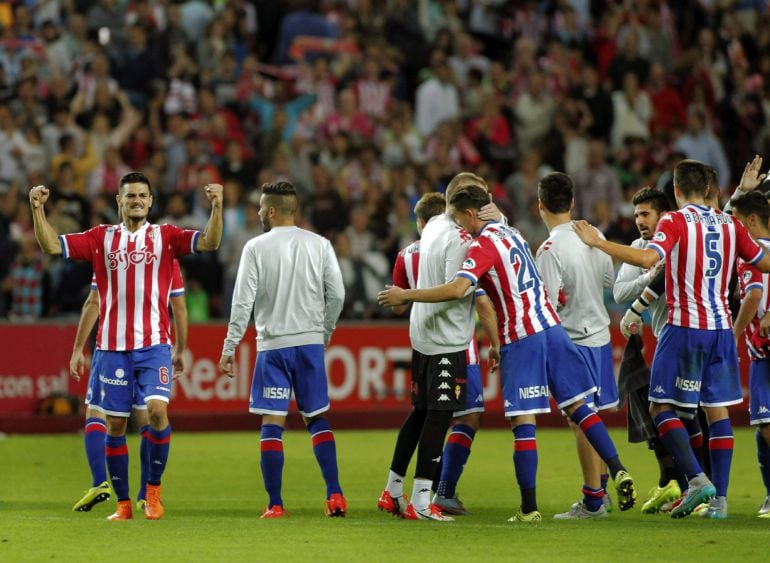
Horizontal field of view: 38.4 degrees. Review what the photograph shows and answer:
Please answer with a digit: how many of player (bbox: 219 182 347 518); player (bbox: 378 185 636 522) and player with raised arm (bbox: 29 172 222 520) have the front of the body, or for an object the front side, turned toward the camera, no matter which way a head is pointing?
1

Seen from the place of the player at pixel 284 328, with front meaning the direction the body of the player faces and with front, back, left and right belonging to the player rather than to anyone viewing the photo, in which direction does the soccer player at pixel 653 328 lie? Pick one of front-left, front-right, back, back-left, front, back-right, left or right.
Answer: right

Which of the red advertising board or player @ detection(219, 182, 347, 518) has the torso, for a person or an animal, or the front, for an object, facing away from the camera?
the player

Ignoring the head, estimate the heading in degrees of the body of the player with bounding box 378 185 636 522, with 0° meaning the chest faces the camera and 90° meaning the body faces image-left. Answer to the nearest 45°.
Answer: approximately 135°

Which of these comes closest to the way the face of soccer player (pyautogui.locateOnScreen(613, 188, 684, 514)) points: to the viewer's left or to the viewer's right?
to the viewer's left

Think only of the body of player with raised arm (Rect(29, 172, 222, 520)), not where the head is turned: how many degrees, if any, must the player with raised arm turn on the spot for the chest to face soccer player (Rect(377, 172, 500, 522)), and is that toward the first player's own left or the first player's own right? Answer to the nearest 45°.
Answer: approximately 90° to the first player's own left

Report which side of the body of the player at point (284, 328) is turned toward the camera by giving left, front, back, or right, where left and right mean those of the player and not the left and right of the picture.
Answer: back

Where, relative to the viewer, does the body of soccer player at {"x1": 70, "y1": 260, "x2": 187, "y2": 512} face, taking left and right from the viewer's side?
facing the viewer and to the left of the viewer

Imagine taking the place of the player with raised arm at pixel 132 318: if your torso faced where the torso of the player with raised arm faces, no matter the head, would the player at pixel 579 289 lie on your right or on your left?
on your left

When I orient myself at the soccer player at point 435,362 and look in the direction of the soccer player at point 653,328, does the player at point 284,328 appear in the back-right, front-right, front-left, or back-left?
back-left
